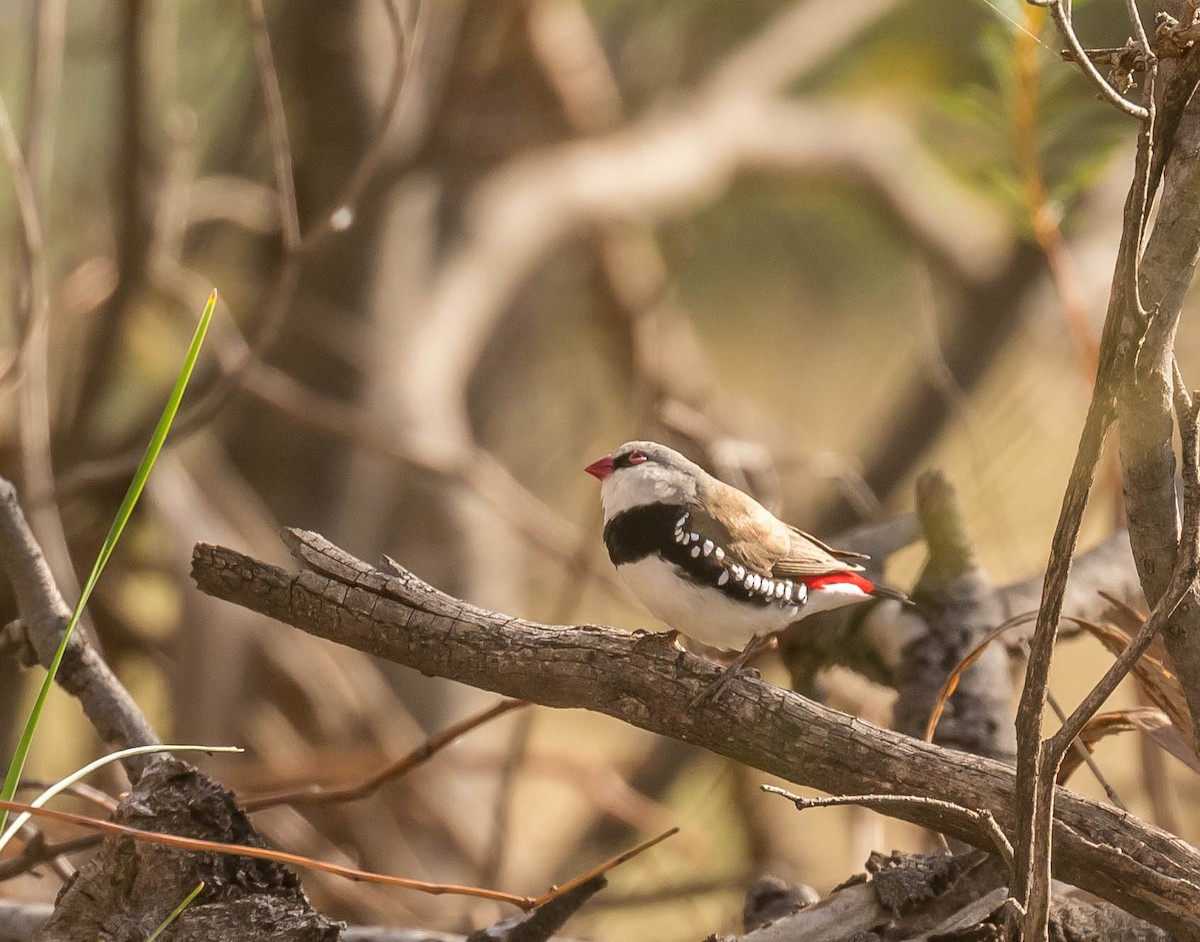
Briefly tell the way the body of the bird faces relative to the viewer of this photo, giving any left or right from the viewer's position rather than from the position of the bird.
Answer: facing to the left of the viewer
